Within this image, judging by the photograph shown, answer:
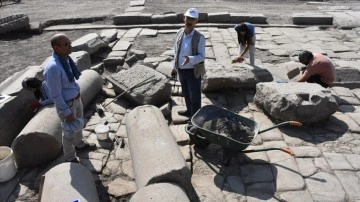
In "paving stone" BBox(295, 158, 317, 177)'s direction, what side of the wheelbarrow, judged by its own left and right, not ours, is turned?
back

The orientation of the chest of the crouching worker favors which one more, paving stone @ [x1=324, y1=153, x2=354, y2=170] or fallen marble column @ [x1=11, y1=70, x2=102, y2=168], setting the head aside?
the fallen marble column

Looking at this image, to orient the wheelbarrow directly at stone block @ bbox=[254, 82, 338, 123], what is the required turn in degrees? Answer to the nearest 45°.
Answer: approximately 135° to its right

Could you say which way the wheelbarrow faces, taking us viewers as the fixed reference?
facing to the left of the viewer

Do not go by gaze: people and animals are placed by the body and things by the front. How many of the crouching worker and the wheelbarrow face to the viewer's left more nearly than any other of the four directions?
2

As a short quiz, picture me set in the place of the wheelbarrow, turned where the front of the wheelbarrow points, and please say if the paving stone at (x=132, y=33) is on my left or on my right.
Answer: on my right

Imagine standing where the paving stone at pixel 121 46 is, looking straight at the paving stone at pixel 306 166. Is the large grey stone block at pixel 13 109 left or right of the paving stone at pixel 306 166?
right

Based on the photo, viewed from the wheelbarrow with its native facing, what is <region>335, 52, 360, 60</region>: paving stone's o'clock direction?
The paving stone is roughly at 4 o'clock from the wheelbarrow.

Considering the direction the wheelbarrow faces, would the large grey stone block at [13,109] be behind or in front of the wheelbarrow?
in front

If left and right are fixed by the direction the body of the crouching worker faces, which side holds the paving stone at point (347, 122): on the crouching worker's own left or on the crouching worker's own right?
on the crouching worker's own left

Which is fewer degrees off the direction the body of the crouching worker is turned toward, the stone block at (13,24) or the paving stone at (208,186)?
the stone block

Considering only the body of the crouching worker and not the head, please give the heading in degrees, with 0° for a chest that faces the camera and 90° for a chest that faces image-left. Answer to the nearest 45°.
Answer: approximately 90°

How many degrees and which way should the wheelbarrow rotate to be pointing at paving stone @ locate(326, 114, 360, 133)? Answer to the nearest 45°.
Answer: approximately 135° to its right

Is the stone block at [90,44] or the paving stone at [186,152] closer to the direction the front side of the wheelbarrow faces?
the paving stone

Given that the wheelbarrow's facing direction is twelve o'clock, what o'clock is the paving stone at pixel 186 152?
The paving stone is roughly at 12 o'clock from the wheelbarrow.
